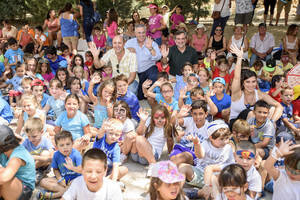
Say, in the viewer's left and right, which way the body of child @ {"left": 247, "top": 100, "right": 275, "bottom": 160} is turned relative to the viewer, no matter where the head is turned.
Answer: facing the viewer and to the left of the viewer

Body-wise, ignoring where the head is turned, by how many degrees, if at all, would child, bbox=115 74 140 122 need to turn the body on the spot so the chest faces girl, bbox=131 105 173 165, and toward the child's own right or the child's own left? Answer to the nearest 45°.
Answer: approximately 45° to the child's own left

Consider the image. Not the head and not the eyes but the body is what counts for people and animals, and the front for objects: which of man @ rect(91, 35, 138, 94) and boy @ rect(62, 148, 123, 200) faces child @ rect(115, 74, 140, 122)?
the man

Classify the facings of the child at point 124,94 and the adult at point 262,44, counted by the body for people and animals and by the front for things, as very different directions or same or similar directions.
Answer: same or similar directions

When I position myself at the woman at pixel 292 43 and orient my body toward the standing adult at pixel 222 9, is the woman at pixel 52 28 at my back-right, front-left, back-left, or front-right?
front-left

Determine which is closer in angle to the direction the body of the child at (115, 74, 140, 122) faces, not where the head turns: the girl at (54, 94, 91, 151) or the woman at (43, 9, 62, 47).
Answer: the girl

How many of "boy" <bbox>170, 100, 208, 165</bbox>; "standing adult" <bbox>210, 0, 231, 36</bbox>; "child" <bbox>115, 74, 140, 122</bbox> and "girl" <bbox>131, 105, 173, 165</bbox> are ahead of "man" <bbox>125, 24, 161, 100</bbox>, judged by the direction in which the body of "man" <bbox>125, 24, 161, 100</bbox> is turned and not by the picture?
3

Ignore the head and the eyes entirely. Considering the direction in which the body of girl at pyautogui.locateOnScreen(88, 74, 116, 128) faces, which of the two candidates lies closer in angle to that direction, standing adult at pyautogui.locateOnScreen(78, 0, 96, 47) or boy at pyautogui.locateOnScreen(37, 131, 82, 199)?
the boy

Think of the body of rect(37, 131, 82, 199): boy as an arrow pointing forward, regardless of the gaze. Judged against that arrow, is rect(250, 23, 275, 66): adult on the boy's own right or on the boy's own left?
on the boy's own left

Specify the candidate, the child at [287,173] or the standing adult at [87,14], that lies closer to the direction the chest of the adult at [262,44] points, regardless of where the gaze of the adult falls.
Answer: the child

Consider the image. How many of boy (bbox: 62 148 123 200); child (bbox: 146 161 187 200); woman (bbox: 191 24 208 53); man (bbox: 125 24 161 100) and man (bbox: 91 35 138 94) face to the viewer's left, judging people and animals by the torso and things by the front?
0

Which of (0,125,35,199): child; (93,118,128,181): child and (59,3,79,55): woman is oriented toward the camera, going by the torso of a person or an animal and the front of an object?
(93,118,128,181): child

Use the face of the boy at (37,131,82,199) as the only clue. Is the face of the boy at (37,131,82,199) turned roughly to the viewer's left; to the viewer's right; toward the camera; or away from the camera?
toward the camera

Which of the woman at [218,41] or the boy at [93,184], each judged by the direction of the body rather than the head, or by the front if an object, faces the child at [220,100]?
the woman

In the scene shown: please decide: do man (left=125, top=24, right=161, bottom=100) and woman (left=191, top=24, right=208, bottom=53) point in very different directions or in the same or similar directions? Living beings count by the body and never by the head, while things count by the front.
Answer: same or similar directions

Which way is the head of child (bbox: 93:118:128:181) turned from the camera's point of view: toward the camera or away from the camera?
toward the camera

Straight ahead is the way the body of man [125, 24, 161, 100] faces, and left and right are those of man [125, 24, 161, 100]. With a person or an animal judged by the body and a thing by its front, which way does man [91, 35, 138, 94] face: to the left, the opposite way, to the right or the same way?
the same way

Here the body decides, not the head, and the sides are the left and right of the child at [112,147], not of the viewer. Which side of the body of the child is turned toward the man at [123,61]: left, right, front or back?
back

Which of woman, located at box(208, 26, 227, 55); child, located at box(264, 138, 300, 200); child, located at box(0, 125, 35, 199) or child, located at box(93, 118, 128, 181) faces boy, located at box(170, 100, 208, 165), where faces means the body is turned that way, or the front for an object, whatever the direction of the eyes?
the woman
